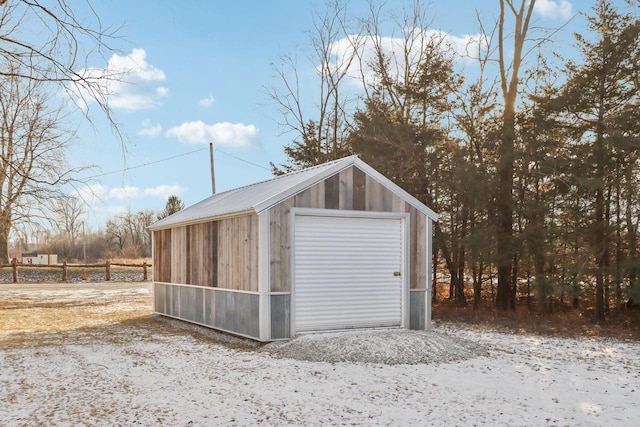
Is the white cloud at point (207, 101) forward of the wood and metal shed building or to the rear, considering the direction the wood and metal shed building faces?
to the rear

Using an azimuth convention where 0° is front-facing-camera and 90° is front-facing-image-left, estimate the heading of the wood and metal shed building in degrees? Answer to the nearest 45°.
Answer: approximately 315°

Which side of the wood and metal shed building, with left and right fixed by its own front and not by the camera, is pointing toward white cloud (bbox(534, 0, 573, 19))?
left
